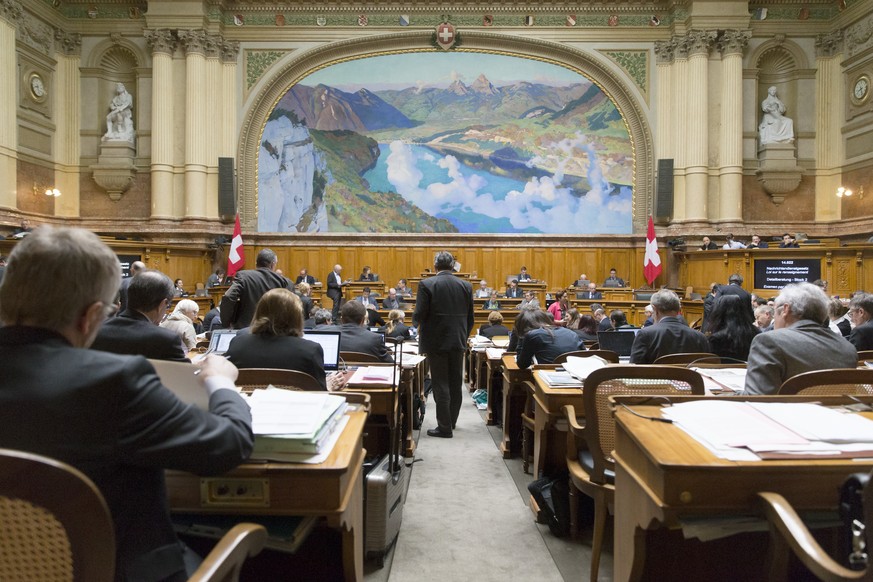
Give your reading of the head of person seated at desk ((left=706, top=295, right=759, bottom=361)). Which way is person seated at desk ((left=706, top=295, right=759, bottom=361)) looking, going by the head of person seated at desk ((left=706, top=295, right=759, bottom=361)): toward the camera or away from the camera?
away from the camera

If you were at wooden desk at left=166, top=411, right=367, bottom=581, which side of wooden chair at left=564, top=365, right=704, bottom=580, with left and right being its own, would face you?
left

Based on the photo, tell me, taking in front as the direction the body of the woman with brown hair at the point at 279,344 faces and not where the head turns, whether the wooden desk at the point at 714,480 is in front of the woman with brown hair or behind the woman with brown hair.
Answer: behind

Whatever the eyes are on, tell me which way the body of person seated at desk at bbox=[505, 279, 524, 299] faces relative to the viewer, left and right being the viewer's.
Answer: facing the viewer

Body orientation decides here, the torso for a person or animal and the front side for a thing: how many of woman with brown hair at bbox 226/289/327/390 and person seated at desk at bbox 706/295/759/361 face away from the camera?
2

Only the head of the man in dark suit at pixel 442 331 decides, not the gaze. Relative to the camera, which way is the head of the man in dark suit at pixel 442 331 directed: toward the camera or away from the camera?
away from the camera

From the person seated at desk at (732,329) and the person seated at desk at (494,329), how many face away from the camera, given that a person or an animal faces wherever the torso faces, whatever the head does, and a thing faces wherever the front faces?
2

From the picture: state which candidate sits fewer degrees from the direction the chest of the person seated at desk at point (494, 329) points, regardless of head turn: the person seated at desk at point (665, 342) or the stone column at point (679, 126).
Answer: the stone column

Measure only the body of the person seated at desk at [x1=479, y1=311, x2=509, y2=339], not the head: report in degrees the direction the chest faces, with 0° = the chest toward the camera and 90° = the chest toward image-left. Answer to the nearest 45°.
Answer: approximately 180°

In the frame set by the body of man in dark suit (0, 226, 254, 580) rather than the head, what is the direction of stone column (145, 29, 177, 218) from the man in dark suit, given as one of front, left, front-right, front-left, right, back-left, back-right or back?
front-left

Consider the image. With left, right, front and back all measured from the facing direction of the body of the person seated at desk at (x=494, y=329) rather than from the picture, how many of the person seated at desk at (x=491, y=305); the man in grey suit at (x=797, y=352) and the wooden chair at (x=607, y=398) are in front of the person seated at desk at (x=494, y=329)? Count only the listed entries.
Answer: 1

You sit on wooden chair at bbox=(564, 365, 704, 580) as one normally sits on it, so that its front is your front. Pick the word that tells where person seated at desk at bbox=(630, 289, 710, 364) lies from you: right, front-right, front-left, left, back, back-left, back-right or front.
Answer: front-right

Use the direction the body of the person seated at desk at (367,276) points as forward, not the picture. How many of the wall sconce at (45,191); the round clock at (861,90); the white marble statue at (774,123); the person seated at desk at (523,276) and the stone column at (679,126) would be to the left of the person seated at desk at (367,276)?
4

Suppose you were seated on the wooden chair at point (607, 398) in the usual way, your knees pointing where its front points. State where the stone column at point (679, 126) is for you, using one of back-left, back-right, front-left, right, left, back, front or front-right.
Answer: front-right
